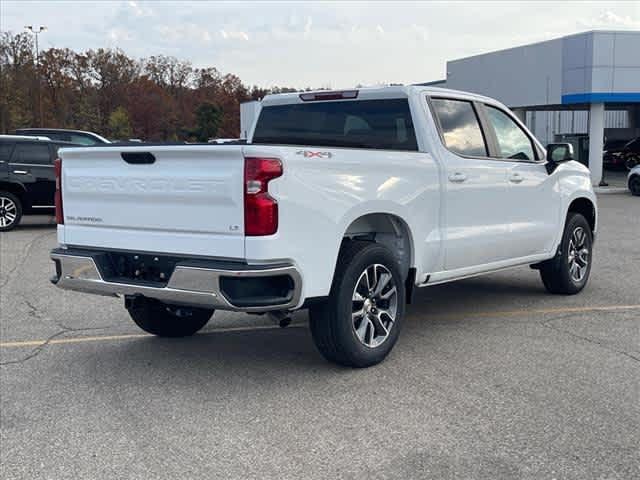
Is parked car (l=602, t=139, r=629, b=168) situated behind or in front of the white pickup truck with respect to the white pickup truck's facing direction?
in front

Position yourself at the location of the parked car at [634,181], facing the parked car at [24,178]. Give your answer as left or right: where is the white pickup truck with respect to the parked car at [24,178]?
left

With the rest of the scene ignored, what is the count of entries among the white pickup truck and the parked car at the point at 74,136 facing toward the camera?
0

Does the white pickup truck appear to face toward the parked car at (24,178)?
no

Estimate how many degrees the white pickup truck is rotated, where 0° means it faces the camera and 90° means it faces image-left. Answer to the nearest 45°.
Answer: approximately 225°

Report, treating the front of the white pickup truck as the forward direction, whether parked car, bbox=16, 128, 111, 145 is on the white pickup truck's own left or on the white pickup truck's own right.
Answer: on the white pickup truck's own left

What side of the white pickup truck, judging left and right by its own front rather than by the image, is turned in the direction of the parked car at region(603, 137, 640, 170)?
front

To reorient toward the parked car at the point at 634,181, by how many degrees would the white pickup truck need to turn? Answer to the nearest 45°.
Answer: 0° — it already faces it
